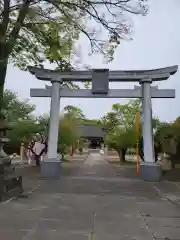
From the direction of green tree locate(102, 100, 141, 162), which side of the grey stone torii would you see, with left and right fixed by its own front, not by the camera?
back

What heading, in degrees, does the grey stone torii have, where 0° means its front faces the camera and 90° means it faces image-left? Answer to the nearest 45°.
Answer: approximately 0°

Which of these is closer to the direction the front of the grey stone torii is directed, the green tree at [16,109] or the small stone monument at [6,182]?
the small stone monument

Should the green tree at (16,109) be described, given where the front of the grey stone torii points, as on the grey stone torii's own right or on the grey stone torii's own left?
on the grey stone torii's own right
